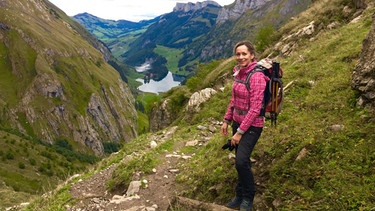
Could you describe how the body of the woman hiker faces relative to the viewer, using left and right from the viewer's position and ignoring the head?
facing the viewer and to the left of the viewer
